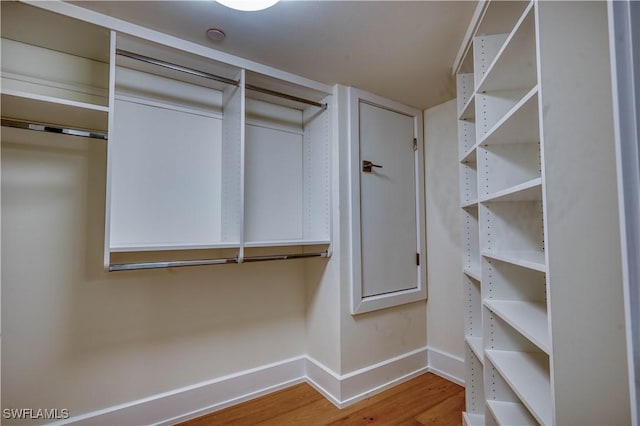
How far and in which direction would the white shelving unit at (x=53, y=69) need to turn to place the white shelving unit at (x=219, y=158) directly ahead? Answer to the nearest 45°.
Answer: approximately 45° to its left

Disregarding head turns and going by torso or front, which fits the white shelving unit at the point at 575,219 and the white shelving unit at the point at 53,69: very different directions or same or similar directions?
very different directions

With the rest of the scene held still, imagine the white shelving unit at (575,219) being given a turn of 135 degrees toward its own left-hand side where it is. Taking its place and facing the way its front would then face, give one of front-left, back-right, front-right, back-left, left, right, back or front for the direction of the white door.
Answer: back-left

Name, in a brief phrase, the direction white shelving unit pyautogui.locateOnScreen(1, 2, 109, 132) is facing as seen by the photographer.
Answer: facing the viewer and to the right of the viewer

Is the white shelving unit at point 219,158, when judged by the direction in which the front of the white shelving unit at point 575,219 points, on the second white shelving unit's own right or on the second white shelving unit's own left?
on the second white shelving unit's own right

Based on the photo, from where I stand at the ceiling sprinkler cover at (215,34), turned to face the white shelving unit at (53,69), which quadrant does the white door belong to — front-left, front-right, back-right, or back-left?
back-right

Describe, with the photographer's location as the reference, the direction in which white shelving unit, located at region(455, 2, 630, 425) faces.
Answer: facing the viewer and to the left of the viewer

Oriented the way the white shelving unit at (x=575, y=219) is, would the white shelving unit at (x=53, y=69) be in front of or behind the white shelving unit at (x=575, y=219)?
in front

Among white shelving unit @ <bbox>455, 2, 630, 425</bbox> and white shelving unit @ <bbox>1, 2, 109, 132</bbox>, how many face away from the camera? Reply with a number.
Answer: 0
